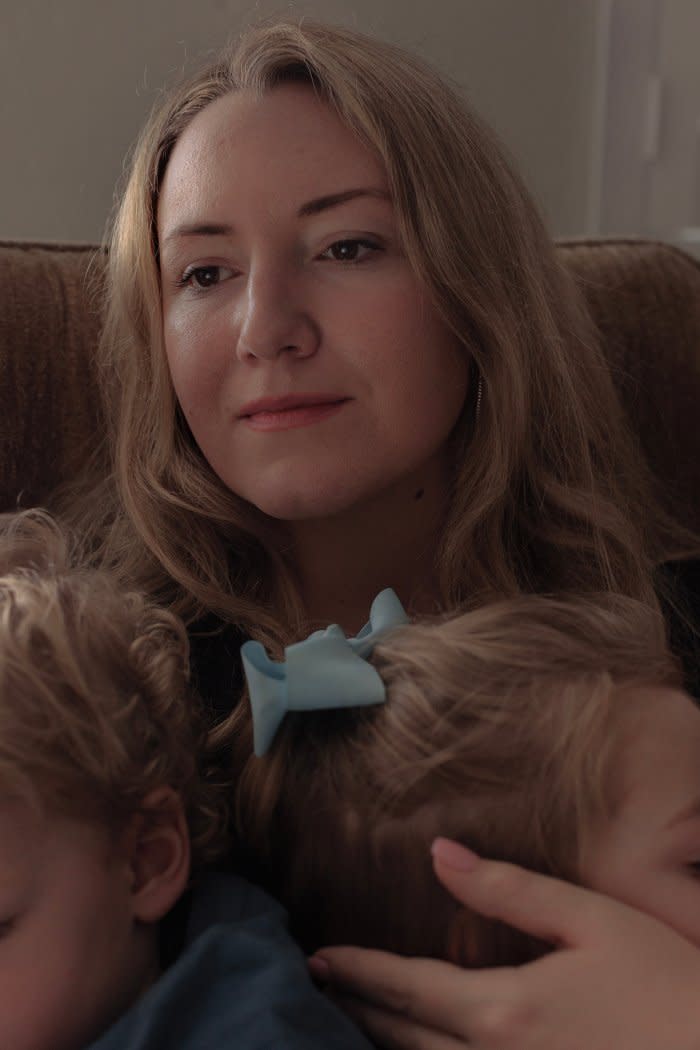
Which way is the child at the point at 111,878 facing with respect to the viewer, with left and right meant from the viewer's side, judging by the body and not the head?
facing the viewer and to the left of the viewer
